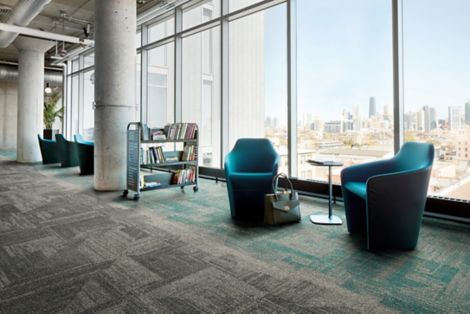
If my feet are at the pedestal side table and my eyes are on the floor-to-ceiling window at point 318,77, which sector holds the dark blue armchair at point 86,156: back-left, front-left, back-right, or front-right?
front-left

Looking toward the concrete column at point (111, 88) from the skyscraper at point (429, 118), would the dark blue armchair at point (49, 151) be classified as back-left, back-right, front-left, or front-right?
front-right

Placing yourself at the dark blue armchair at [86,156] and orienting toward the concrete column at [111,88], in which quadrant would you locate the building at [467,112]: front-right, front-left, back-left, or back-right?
back-left

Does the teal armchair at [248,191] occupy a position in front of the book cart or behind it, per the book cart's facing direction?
in front

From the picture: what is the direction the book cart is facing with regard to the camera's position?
facing the viewer and to the right of the viewer

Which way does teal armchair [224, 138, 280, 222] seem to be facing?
toward the camera
